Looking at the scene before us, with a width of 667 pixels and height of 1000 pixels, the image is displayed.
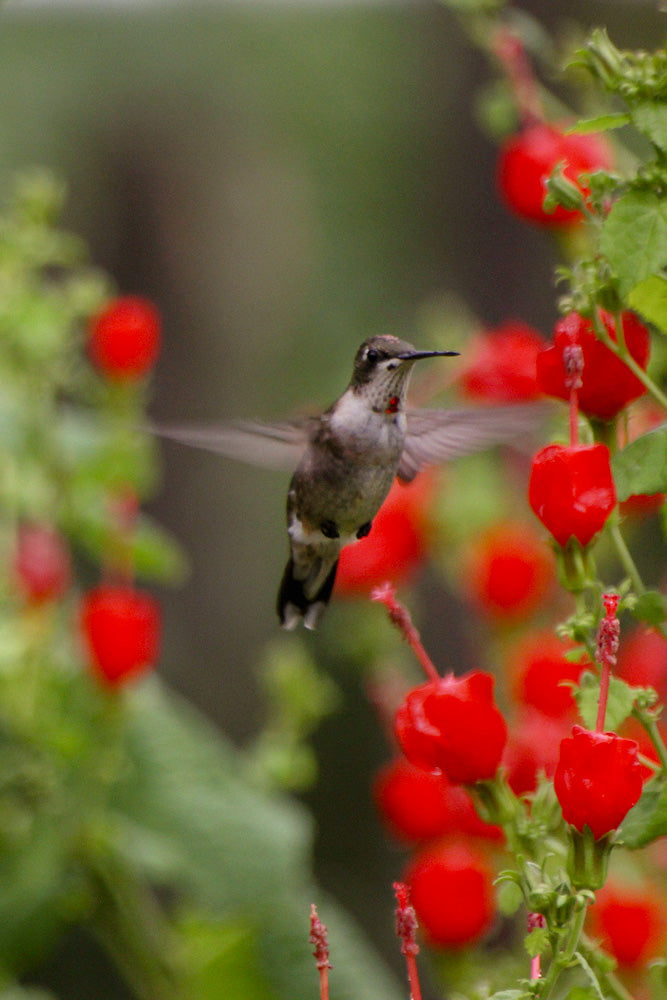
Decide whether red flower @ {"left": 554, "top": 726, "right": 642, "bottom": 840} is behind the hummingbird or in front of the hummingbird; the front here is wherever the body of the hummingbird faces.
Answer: in front

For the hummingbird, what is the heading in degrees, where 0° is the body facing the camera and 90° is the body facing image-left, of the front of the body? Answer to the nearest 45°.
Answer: approximately 315°
